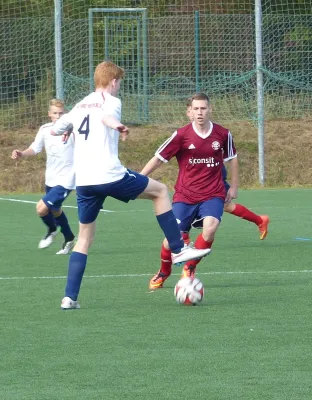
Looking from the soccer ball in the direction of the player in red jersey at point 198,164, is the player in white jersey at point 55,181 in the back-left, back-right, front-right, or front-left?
front-left

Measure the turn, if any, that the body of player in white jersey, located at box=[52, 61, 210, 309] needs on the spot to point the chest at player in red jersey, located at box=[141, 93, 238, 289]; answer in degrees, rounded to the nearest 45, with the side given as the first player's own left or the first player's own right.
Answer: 0° — they already face them

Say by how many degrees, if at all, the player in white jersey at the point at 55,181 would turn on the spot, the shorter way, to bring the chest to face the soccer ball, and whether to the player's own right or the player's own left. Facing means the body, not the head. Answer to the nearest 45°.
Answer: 0° — they already face it

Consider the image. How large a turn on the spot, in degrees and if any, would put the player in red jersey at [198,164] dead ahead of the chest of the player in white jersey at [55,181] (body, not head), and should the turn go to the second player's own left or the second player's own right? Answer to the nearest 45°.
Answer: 0° — they already face them

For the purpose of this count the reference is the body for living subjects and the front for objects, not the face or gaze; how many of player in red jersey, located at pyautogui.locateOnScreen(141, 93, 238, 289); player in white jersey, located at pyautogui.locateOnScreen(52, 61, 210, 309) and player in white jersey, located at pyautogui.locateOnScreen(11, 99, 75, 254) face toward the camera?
2

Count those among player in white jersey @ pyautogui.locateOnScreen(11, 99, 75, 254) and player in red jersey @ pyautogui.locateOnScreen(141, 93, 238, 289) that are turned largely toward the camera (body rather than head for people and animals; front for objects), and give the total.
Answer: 2

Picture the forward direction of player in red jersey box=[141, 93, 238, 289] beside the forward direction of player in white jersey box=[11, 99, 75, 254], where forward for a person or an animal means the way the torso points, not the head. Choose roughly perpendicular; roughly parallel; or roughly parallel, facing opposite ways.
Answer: roughly parallel

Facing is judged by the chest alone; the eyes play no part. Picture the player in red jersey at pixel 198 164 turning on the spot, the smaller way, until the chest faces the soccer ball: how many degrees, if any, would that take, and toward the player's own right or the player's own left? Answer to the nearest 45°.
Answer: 0° — they already face it

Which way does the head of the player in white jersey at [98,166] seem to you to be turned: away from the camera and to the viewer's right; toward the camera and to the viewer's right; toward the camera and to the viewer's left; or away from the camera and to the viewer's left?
away from the camera and to the viewer's right

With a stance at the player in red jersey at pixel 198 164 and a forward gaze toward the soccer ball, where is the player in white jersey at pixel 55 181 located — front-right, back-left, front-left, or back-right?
back-right

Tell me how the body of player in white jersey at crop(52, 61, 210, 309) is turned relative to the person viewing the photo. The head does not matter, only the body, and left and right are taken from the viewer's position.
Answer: facing away from the viewer and to the right of the viewer

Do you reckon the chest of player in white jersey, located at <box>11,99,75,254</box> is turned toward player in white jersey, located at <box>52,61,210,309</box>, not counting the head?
yes

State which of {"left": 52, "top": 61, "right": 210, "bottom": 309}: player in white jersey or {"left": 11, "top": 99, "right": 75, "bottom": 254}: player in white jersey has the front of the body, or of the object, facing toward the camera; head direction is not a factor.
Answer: {"left": 11, "top": 99, "right": 75, "bottom": 254}: player in white jersey

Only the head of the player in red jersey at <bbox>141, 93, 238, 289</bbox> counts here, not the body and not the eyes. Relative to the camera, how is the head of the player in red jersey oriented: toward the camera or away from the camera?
toward the camera

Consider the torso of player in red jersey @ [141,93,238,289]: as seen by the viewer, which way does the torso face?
toward the camera
